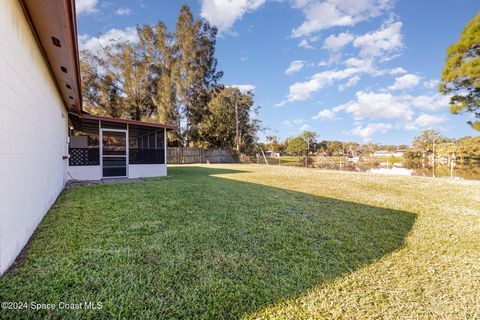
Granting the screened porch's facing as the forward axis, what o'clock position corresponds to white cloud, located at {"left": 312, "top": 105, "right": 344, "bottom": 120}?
The white cloud is roughly at 8 o'clock from the screened porch.

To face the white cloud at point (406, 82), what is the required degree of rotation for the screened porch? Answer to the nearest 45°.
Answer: approximately 90° to its left

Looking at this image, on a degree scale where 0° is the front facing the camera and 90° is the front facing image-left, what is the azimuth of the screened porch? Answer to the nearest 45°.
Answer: approximately 0°

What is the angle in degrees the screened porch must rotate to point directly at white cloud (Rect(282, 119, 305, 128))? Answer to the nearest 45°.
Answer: approximately 135° to its left

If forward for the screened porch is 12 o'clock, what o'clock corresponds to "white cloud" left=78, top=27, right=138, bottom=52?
The white cloud is roughly at 6 o'clock from the screened porch.
